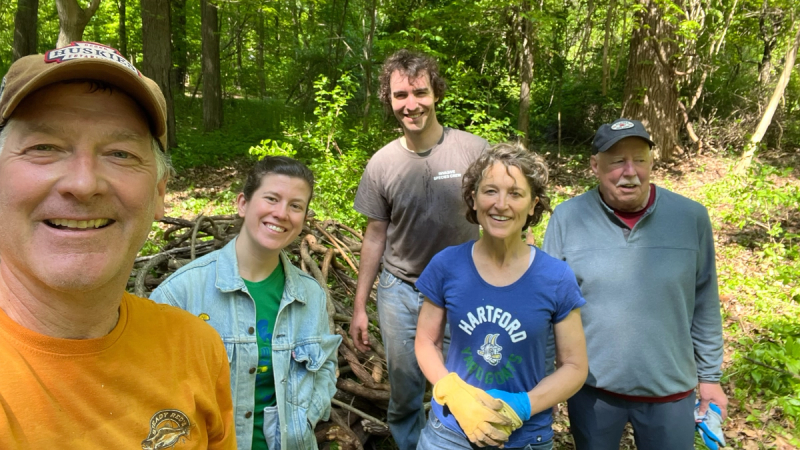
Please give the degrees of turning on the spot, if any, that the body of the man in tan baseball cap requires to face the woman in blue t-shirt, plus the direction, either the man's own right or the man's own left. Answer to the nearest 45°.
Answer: approximately 90° to the man's own left

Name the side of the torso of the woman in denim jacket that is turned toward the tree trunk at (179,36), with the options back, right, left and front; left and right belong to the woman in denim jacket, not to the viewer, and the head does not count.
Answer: back

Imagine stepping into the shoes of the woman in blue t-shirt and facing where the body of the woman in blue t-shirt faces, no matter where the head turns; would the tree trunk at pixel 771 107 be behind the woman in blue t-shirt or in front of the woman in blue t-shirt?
behind

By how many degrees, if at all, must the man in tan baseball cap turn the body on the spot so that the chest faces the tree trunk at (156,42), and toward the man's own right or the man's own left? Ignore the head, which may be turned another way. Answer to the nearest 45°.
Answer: approximately 180°

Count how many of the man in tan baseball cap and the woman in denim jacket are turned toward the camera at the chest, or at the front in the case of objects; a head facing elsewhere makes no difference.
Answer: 2

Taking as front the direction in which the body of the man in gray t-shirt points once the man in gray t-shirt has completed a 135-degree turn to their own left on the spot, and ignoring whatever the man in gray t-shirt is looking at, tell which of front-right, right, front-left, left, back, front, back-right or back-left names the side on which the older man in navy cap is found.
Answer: right

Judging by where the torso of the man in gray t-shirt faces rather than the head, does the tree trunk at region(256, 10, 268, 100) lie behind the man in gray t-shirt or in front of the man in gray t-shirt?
behind

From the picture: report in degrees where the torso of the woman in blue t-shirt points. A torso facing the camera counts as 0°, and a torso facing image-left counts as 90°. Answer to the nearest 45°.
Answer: approximately 0°

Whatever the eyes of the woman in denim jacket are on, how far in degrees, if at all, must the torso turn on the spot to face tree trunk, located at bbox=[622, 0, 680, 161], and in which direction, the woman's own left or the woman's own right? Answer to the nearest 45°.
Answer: approximately 135° to the woman's own left

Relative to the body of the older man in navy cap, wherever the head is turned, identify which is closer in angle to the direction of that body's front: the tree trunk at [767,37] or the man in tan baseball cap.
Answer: the man in tan baseball cap

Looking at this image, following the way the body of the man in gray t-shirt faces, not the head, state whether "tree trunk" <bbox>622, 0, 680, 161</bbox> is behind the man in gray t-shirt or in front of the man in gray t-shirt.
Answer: behind

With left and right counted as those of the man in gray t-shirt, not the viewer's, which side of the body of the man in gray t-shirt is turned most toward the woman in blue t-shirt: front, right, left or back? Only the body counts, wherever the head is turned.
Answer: front

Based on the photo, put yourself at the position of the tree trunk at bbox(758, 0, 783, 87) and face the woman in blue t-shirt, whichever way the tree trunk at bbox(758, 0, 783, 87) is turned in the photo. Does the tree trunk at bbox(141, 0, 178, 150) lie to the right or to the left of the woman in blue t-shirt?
right
